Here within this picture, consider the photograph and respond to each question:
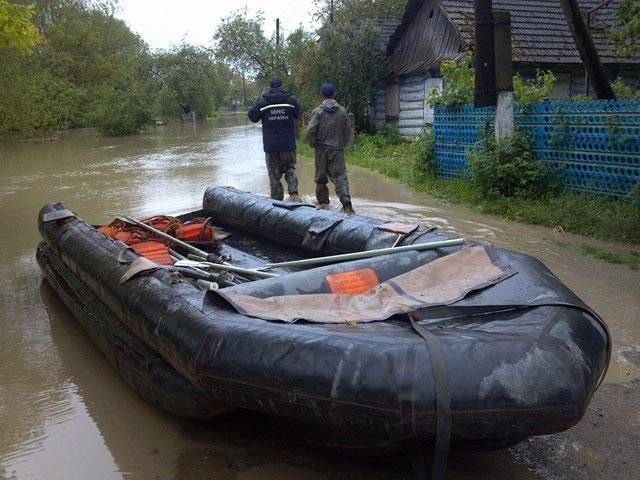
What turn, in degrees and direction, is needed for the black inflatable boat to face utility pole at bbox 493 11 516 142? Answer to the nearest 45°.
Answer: approximately 135° to its left

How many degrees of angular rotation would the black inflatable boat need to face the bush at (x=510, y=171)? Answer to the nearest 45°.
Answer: approximately 135° to its left

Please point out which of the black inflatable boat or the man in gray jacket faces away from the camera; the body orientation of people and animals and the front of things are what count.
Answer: the man in gray jacket

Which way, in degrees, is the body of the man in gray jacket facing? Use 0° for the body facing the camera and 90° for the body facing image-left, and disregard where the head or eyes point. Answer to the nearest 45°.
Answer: approximately 180°

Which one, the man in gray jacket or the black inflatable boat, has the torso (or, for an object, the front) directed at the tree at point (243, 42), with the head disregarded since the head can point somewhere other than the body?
the man in gray jacket

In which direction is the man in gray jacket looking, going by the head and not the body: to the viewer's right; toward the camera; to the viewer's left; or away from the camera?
away from the camera

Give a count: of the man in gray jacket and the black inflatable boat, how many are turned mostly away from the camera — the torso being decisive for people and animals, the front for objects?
1

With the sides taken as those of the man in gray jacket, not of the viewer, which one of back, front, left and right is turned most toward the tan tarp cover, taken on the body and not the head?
back

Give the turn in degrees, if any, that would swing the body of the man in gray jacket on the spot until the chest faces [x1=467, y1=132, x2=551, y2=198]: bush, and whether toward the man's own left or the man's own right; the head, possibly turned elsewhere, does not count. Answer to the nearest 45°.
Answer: approximately 90° to the man's own right
